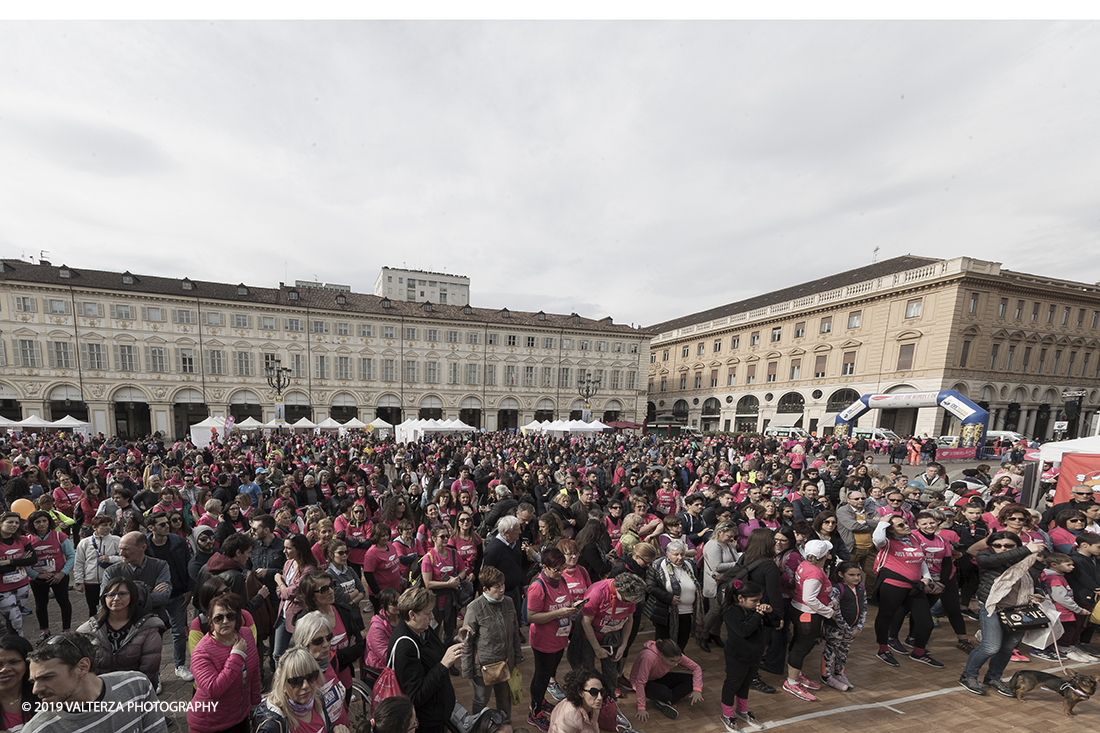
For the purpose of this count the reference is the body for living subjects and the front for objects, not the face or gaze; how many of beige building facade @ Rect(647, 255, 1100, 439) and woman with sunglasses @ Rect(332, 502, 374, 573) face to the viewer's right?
0

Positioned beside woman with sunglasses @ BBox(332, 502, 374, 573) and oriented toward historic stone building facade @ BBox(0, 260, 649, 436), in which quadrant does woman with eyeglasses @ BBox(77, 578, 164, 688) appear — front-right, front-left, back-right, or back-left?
back-left

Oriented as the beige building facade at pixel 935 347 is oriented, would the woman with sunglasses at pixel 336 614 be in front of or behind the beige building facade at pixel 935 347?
in front

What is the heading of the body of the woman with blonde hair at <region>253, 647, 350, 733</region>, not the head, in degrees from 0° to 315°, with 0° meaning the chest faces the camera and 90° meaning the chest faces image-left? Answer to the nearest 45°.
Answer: approximately 315°

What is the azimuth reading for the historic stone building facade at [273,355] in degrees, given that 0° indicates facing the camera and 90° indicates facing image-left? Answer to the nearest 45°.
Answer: approximately 315°

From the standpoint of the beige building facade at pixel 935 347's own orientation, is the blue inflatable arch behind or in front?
in front

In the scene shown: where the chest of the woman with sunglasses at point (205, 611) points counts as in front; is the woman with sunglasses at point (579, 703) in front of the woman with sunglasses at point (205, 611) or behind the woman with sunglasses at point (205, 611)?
in front

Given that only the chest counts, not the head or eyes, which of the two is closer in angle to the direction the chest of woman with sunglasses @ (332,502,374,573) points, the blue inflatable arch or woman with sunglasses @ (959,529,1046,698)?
the woman with sunglasses

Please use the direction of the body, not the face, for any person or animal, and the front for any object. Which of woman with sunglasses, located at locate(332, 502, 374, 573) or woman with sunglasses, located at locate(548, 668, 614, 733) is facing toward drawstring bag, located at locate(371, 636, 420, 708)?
woman with sunglasses, located at locate(332, 502, 374, 573)

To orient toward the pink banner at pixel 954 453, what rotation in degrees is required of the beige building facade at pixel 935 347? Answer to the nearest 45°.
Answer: approximately 45° to its left
